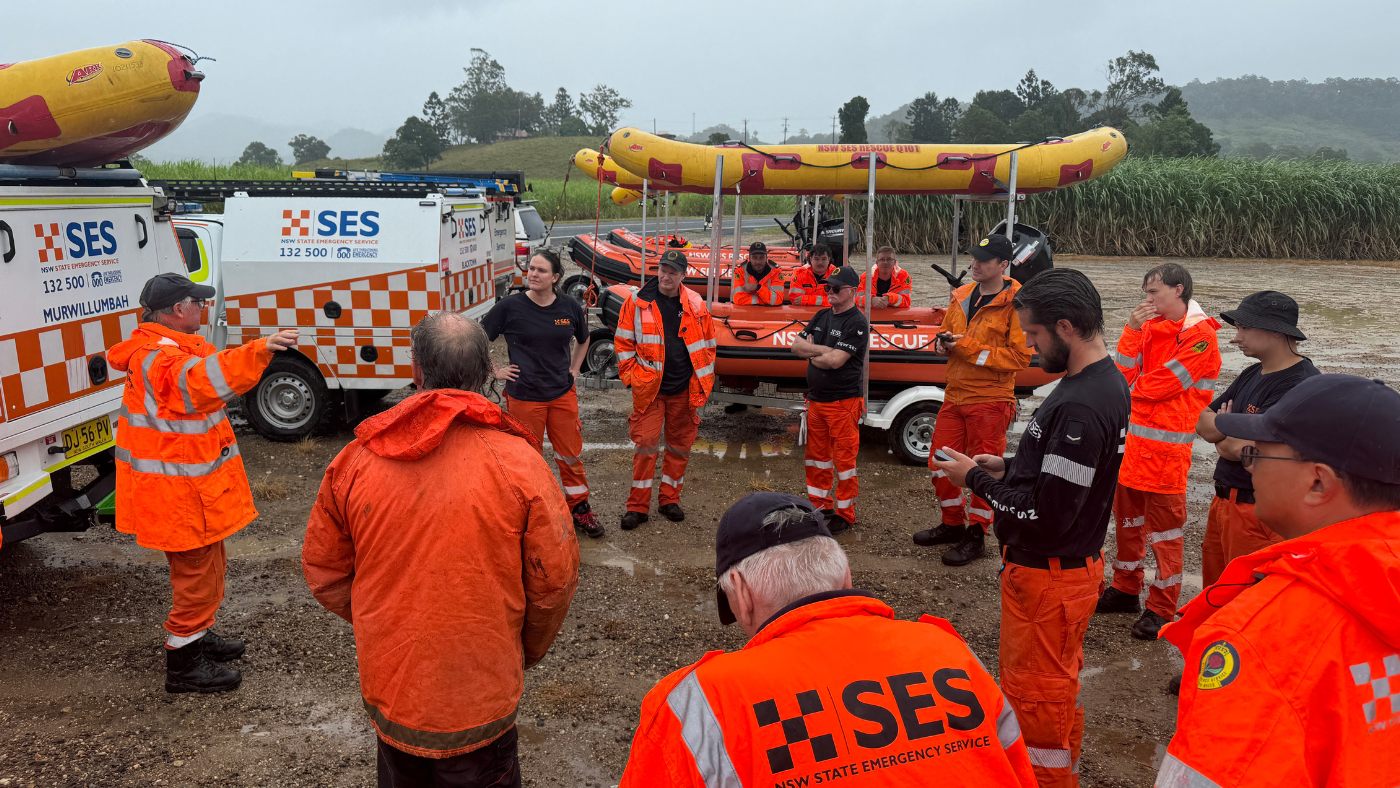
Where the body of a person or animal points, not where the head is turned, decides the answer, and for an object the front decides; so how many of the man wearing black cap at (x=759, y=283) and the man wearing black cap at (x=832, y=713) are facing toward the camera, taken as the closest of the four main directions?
1

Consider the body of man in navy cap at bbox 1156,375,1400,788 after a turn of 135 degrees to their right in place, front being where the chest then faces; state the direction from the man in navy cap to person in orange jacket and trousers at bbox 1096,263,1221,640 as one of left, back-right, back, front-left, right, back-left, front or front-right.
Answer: left

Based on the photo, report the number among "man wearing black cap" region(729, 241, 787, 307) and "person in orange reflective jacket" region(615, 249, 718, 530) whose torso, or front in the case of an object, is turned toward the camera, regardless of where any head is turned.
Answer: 2

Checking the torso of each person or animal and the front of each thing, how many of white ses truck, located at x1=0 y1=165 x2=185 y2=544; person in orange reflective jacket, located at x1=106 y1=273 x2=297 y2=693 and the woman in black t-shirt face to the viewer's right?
1

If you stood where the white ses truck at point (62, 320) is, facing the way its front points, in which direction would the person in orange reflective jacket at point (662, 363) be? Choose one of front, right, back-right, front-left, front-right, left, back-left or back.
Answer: back-right

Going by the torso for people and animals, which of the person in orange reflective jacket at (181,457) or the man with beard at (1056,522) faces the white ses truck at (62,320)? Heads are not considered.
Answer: the man with beard

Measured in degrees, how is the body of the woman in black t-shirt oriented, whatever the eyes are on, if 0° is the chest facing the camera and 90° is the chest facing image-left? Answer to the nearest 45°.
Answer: approximately 0°

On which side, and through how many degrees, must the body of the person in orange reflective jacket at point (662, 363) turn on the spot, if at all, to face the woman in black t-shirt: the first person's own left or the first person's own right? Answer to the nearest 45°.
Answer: approximately 90° to the first person's own right

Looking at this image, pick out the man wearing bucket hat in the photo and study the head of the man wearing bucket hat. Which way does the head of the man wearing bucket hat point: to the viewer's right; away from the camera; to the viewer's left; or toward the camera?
to the viewer's left
